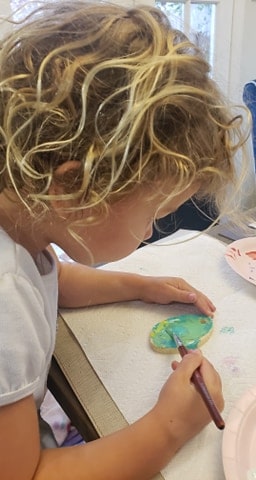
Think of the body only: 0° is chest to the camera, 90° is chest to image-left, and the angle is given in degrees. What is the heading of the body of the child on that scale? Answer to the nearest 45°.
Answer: approximately 270°
